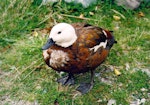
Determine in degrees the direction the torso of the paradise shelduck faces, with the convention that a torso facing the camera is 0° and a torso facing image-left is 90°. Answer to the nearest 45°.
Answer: approximately 45°
